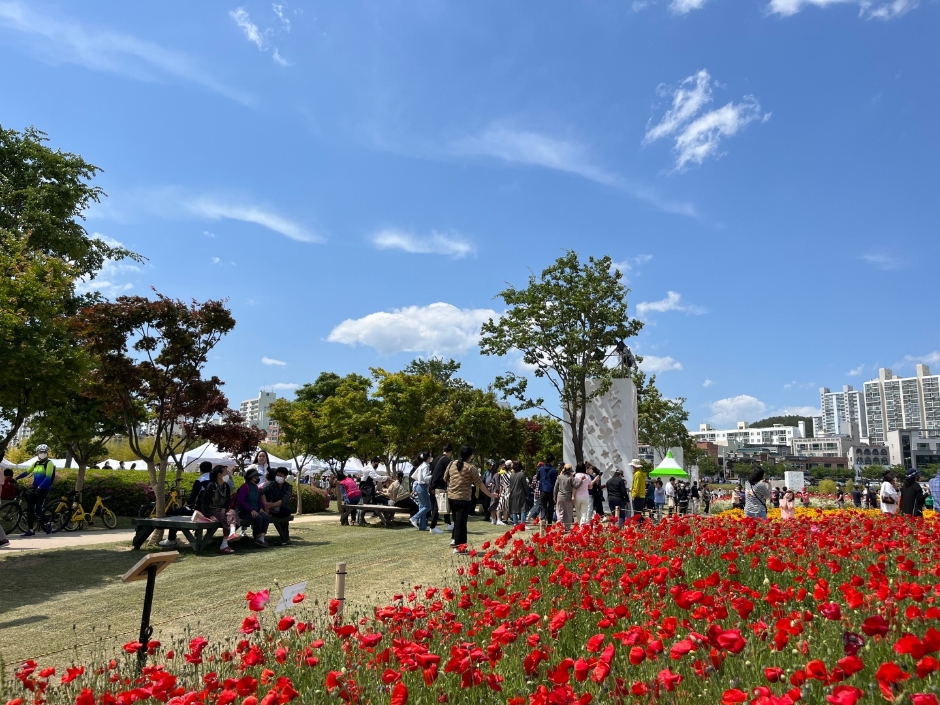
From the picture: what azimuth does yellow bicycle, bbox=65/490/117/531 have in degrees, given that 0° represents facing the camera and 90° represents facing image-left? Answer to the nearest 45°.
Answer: approximately 270°
